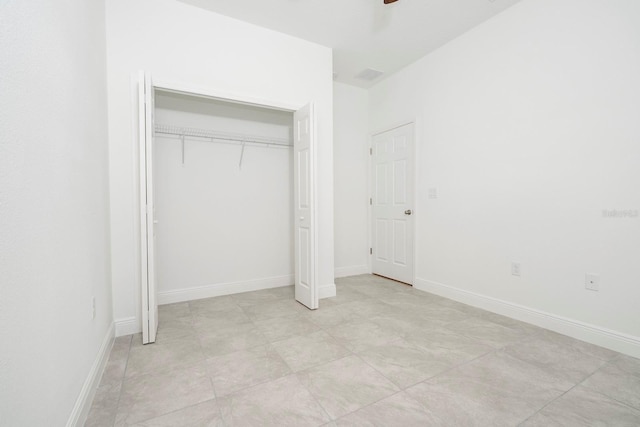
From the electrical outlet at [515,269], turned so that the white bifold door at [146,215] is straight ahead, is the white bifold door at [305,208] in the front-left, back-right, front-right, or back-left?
front-right

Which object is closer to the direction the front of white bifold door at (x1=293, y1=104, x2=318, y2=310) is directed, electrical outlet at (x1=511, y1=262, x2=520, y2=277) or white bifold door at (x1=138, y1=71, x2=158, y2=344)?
the white bifold door

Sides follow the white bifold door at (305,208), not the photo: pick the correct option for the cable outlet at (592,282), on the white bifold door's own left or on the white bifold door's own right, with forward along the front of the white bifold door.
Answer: on the white bifold door's own left

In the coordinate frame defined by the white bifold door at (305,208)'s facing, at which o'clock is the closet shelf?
The closet shelf is roughly at 2 o'clock from the white bifold door.

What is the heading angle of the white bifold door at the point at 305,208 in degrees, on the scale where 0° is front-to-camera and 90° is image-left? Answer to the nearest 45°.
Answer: approximately 45°

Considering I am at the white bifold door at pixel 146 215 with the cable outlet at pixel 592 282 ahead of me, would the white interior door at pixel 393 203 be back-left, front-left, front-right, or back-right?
front-left

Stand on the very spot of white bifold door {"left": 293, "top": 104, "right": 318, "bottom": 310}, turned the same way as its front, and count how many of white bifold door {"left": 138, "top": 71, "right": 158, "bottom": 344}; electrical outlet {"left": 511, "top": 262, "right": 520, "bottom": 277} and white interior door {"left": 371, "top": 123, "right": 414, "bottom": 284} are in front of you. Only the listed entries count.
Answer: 1

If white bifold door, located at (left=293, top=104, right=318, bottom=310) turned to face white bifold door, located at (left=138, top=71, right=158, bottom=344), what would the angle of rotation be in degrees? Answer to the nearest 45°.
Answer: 0° — it already faces it

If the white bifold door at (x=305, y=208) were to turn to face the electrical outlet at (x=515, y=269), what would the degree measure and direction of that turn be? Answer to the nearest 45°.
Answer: approximately 135° to its left

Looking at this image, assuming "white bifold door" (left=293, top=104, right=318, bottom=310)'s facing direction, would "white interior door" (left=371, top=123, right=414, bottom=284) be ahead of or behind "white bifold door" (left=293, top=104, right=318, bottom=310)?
behind
